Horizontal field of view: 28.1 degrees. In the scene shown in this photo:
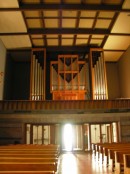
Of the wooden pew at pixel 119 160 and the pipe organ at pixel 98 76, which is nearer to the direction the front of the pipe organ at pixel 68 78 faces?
the wooden pew

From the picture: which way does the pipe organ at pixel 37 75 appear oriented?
toward the camera

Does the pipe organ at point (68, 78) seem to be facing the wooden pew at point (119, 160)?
yes

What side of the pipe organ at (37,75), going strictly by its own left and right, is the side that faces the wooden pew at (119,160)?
front

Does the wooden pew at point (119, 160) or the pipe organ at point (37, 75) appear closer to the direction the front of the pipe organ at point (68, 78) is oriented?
the wooden pew

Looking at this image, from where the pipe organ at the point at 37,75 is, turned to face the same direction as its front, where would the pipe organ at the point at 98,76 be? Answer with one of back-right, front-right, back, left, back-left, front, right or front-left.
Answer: left

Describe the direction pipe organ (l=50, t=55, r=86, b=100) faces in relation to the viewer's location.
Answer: facing the viewer

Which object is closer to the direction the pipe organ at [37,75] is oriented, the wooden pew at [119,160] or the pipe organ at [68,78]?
the wooden pew
